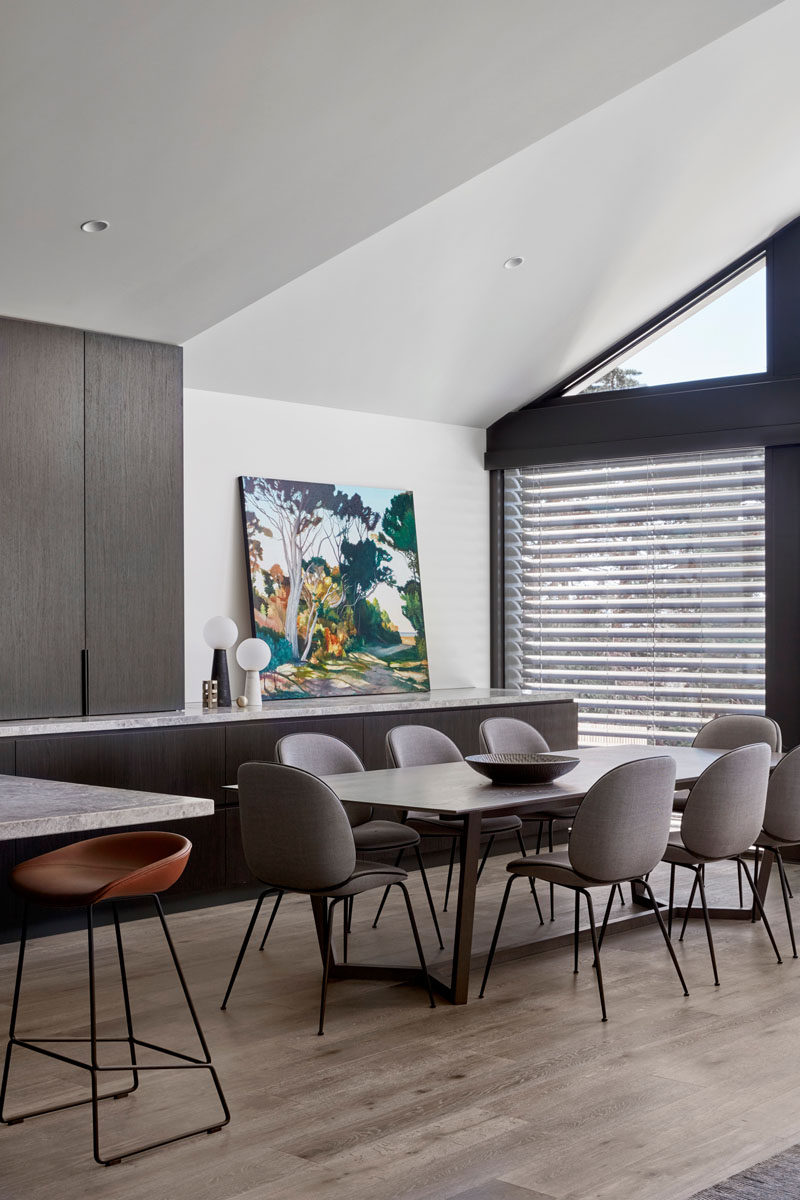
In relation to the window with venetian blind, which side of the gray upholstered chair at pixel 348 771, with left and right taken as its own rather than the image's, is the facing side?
left

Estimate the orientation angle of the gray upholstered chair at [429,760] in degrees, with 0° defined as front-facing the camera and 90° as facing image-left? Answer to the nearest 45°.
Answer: approximately 315°

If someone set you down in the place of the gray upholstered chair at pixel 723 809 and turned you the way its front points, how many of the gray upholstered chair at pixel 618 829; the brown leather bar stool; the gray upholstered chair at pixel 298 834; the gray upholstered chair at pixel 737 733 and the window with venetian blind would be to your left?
3

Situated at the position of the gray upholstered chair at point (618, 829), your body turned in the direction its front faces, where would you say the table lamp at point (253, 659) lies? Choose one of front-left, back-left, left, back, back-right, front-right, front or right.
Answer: front

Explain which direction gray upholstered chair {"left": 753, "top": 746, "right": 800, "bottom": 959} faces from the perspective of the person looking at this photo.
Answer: facing away from the viewer and to the left of the viewer

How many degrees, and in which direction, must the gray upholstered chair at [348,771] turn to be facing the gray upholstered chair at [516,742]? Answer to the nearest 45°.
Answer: approximately 90° to its left

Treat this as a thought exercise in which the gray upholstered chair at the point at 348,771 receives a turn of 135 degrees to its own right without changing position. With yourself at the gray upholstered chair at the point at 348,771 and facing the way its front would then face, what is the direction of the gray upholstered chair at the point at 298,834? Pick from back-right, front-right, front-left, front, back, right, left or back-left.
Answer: left

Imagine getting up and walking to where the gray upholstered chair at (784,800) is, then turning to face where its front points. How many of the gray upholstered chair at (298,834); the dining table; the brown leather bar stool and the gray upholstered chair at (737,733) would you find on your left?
3

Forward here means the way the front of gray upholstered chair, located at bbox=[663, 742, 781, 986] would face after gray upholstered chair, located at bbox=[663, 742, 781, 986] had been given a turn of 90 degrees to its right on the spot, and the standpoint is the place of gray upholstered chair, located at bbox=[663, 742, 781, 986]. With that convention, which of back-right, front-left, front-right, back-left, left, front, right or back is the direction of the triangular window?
front-left

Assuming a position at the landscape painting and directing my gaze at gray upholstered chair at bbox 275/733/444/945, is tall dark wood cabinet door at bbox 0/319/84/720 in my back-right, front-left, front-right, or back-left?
front-right

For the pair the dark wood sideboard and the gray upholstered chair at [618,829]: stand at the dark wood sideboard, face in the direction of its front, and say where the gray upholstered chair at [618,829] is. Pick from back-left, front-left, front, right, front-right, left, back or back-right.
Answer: front

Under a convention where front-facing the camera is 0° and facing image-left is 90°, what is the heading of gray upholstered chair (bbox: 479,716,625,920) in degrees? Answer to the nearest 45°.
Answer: approximately 315°

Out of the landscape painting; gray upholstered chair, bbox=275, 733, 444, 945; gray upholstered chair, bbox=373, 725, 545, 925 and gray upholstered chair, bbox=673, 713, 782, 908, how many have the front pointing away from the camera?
0

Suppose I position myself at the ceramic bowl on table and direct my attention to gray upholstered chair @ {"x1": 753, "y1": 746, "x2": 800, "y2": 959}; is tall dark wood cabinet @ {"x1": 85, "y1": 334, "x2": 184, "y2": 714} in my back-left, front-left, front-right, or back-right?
back-left

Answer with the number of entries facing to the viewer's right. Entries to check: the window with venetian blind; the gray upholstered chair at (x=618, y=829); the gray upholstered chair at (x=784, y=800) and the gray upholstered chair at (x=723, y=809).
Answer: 0

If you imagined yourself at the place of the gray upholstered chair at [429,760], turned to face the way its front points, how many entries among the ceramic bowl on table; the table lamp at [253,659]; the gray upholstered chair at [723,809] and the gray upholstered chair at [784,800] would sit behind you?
1

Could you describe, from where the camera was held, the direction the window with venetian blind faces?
facing the viewer and to the left of the viewer

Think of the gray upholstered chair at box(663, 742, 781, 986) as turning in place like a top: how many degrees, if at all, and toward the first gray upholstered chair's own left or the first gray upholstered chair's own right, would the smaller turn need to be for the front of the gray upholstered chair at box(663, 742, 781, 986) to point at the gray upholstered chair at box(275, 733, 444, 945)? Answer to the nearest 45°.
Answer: approximately 45° to the first gray upholstered chair's own left

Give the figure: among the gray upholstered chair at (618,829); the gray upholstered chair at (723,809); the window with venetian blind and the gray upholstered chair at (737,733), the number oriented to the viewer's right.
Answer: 0
